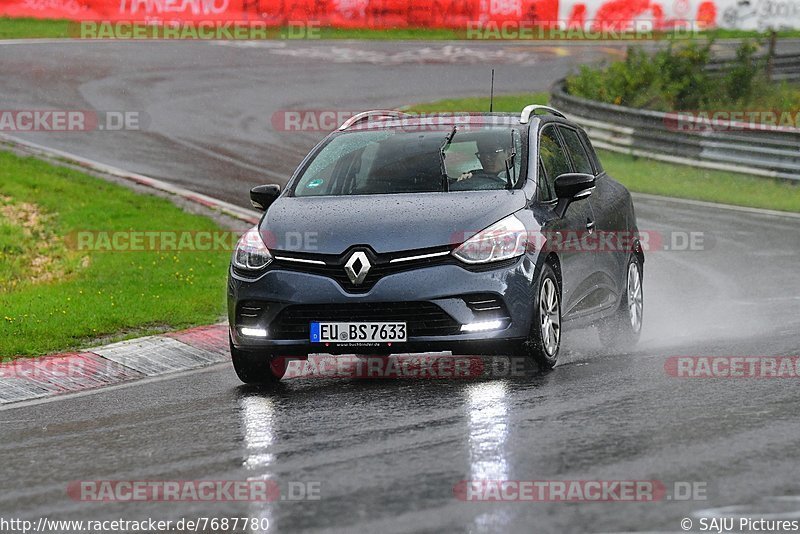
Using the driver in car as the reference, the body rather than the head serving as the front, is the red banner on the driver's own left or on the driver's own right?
on the driver's own right

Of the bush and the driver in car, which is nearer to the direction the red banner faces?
the driver in car

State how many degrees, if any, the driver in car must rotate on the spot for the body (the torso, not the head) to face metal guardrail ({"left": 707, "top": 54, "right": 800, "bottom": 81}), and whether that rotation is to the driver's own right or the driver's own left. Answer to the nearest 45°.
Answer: approximately 135° to the driver's own right

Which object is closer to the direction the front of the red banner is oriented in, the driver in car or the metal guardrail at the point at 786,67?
the driver in car

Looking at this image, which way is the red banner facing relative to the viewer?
toward the camera

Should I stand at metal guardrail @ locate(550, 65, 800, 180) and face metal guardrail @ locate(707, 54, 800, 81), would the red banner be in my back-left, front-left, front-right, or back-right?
front-left

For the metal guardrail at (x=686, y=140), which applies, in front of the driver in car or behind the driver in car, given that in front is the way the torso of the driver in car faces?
behind

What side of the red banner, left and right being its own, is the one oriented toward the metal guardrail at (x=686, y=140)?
front

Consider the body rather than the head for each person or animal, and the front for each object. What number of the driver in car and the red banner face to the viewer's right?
0

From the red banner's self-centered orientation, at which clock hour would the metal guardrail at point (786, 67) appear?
The metal guardrail is roughly at 10 o'clock from the red banner.

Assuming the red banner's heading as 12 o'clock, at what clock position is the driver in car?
The driver in car is roughly at 12 o'clock from the red banner.

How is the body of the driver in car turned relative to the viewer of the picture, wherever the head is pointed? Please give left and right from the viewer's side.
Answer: facing the viewer and to the left of the viewer
